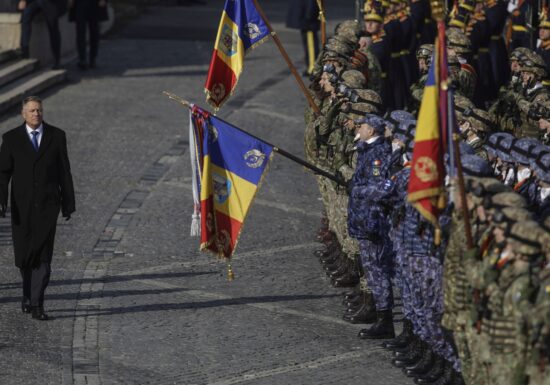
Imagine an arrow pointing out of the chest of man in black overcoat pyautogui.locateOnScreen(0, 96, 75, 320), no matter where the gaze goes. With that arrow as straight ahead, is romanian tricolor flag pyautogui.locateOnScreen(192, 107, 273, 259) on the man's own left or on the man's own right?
on the man's own left

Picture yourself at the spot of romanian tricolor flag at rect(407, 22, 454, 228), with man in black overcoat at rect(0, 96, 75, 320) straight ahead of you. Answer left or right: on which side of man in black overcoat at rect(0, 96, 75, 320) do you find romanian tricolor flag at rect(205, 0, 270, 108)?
right

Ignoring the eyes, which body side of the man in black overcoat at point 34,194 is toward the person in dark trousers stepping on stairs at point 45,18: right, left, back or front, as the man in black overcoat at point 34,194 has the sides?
back

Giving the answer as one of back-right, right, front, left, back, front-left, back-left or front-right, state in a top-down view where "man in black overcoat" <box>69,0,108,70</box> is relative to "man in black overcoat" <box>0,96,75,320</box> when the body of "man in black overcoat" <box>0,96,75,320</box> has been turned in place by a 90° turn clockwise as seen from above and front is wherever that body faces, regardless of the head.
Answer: right

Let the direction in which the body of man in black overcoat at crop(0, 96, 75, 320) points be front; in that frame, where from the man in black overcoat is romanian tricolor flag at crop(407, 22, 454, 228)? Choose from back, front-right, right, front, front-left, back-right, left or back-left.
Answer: front-left
